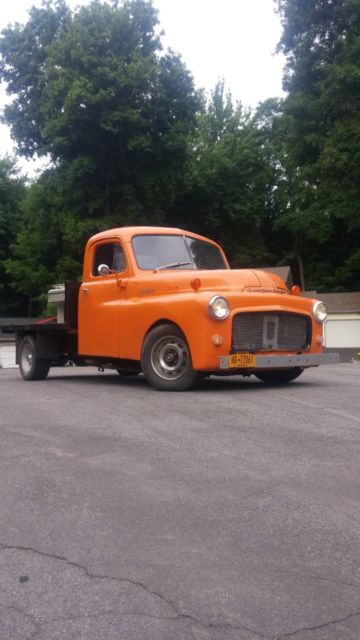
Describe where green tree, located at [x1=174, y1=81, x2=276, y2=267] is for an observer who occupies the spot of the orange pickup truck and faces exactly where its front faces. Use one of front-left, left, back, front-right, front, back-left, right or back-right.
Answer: back-left

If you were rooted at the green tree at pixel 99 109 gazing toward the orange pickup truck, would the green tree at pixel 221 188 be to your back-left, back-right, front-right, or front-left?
back-left

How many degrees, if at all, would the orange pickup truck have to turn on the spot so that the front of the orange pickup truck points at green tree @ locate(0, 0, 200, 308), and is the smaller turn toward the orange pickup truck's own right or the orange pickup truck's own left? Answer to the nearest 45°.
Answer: approximately 135° to the orange pickup truck's own left

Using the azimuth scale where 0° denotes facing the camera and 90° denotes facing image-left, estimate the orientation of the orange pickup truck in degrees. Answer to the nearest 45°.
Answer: approximately 315°

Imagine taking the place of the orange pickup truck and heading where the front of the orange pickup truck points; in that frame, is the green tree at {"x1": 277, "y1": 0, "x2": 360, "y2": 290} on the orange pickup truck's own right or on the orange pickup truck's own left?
on the orange pickup truck's own left
